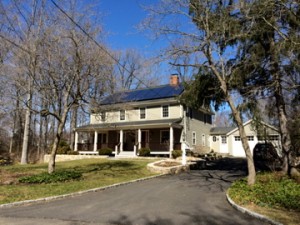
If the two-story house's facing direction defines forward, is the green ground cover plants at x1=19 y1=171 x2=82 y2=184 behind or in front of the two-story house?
in front

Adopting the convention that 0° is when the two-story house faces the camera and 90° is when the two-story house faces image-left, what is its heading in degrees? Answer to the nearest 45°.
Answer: approximately 45°

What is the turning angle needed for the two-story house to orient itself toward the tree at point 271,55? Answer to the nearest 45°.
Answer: approximately 45° to its left

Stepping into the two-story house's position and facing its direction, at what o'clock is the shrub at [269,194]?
The shrub is roughly at 10 o'clock from the two-story house.

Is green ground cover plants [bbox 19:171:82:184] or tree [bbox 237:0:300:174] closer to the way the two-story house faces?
the green ground cover plants
